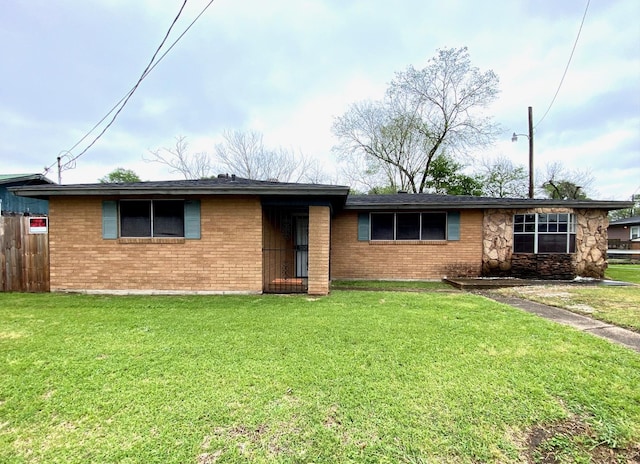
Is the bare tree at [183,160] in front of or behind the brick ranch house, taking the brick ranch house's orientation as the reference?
behind

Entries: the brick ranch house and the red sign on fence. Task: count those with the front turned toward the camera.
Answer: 2

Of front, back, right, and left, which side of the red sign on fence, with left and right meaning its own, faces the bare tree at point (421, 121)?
left

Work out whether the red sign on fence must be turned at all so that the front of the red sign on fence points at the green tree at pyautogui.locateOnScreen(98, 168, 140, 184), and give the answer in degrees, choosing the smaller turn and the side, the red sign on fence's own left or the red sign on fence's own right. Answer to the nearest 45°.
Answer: approximately 180°

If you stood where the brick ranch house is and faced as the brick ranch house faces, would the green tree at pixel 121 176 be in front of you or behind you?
behind

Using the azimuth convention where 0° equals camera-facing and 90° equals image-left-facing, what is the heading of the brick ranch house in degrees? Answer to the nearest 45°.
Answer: approximately 0°

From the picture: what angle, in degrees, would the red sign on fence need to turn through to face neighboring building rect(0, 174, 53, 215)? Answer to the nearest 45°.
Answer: approximately 180°

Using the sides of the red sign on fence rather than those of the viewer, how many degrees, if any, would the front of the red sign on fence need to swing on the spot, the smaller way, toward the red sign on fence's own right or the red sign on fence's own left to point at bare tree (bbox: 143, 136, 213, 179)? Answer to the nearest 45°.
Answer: approximately 135° to the red sign on fence's own left
